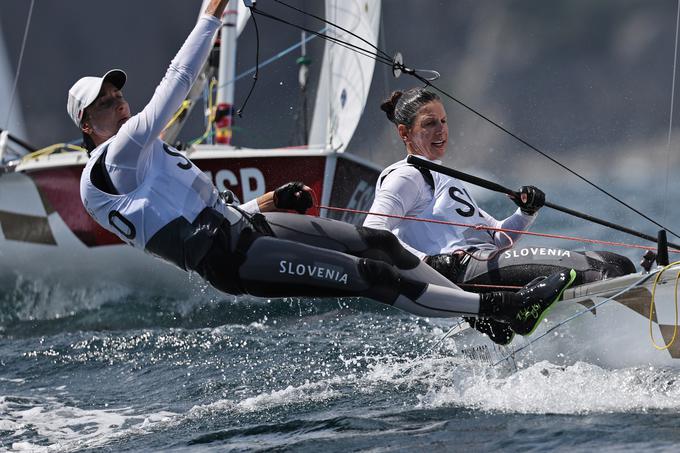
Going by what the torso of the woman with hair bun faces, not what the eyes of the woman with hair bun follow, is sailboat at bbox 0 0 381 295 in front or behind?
behind

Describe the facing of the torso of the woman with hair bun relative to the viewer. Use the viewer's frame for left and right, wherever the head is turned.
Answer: facing the viewer and to the right of the viewer
